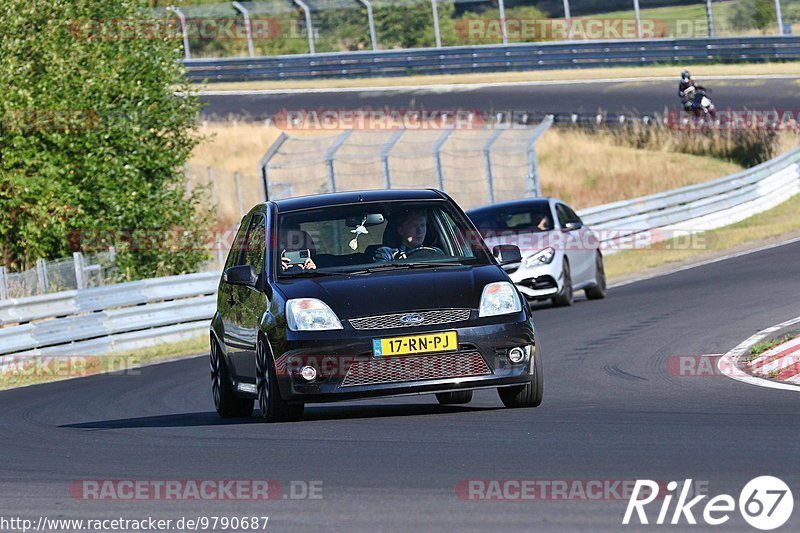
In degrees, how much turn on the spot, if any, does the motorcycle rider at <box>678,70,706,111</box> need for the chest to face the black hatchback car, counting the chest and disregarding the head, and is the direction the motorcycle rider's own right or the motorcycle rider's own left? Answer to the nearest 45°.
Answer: approximately 45° to the motorcycle rider's own right

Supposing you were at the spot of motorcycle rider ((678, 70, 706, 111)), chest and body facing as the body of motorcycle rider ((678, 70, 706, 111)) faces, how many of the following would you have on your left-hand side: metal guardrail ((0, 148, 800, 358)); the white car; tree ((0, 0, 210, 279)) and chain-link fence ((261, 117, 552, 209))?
0

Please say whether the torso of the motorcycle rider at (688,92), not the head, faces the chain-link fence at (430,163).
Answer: no

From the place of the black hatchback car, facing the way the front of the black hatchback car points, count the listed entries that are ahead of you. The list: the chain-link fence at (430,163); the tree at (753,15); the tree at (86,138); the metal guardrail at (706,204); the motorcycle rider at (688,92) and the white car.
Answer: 0

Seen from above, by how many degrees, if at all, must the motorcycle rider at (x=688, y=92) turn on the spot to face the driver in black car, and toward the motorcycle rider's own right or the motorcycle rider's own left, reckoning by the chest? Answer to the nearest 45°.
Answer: approximately 45° to the motorcycle rider's own right

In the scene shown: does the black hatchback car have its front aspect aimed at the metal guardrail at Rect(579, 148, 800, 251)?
no

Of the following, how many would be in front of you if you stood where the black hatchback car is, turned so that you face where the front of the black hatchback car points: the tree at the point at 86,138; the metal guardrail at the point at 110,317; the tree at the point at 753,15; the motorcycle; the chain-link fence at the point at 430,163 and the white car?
0

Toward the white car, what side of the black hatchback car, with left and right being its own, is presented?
back

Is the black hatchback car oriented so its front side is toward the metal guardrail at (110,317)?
no

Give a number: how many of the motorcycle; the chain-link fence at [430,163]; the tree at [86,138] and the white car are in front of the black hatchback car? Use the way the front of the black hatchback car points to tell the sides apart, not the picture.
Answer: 0

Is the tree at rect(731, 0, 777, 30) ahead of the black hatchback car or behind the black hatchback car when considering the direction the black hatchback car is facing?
behind

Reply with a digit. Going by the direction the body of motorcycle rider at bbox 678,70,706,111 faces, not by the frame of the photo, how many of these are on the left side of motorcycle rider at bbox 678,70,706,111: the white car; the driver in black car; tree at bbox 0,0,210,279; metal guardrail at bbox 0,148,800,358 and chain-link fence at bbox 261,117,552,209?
0

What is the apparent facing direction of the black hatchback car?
toward the camera

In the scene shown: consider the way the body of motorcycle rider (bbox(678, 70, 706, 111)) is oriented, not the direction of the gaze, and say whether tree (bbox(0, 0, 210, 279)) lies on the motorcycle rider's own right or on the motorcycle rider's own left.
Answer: on the motorcycle rider's own right

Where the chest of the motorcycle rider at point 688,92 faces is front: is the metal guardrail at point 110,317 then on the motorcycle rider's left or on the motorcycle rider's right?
on the motorcycle rider's right

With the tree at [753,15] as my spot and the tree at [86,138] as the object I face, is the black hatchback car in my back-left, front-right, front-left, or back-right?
front-left

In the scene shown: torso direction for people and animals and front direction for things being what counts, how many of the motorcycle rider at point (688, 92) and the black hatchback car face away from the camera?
0

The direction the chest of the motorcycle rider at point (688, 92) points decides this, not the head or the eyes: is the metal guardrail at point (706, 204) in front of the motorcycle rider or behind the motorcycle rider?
in front

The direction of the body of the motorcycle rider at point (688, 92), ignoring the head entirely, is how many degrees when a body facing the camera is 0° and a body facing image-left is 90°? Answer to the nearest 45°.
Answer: approximately 315°
